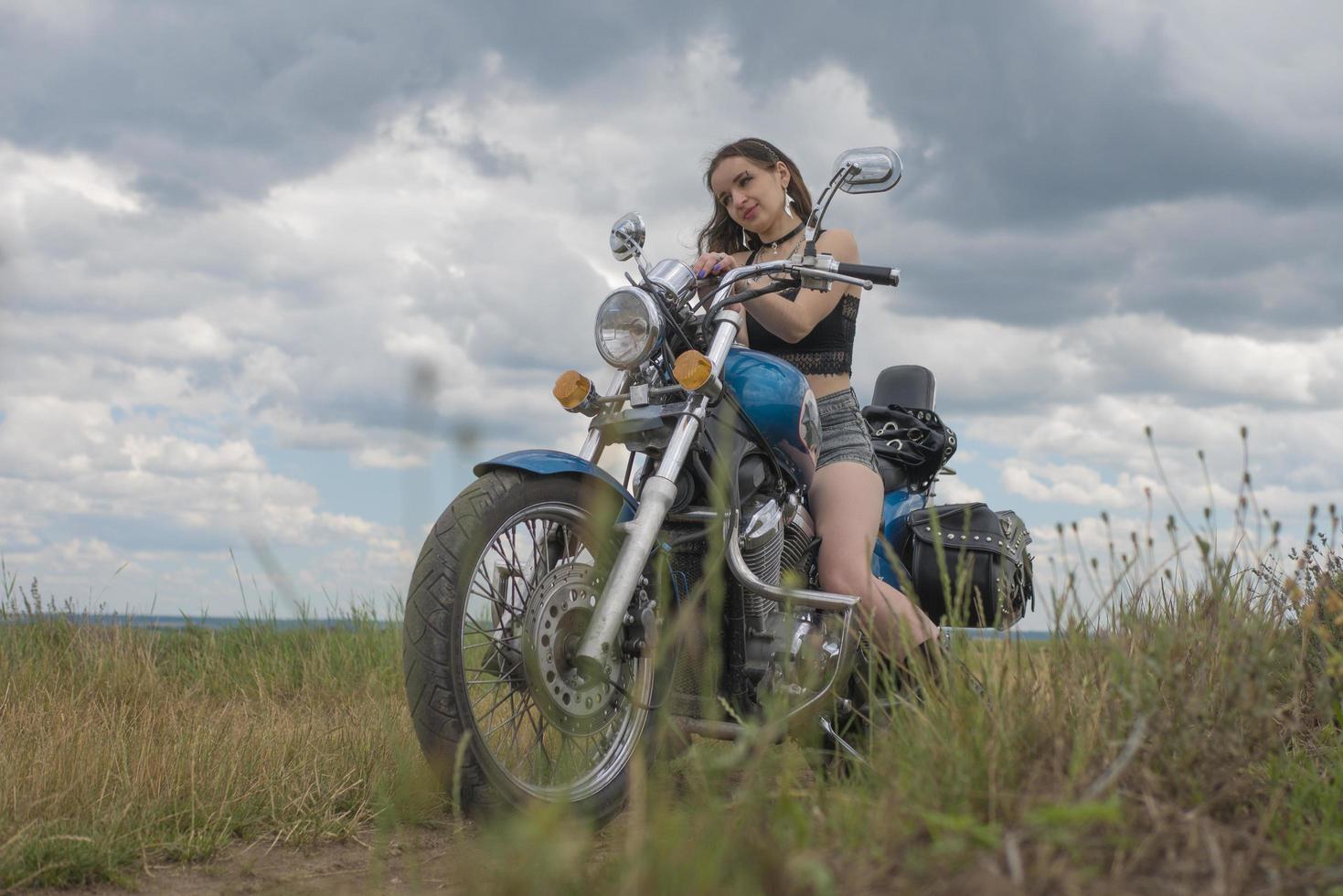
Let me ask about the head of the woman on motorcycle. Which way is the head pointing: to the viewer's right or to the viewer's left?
to the viewer's left

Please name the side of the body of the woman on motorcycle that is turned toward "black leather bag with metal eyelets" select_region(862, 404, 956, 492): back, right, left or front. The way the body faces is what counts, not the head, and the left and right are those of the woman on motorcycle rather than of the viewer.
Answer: back

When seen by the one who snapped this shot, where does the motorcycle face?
facing the viewer and to the left of the viewer

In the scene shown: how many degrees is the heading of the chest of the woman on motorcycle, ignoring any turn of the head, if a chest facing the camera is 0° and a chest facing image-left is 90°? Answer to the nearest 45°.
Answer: approximately 45°
